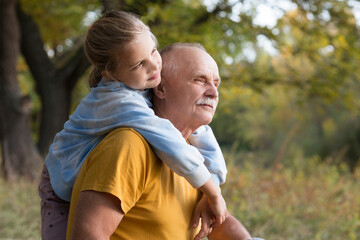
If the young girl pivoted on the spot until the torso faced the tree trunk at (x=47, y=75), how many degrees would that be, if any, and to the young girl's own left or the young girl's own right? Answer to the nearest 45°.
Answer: approximately 90° to the young girl's own left

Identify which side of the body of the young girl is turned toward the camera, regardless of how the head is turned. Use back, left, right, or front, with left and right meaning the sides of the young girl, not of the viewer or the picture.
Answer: right

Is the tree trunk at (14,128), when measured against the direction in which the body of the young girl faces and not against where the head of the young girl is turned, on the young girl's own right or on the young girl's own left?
on the young girl's own left
